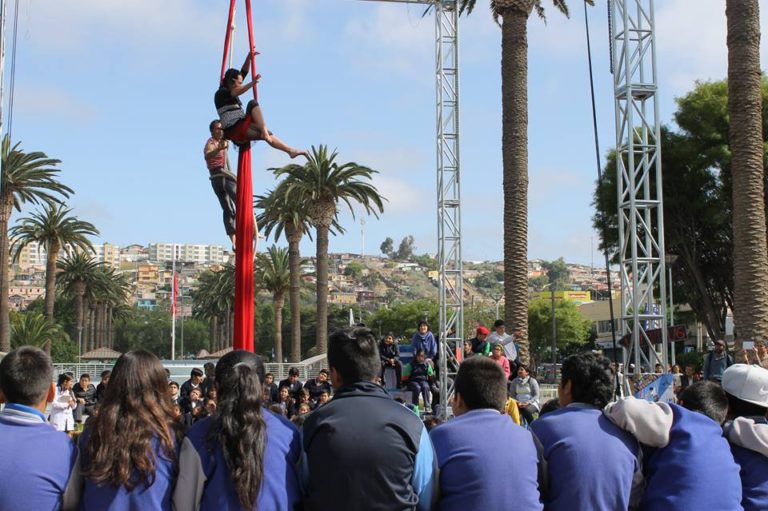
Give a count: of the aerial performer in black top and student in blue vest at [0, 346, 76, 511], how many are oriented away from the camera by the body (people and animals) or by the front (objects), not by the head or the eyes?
1

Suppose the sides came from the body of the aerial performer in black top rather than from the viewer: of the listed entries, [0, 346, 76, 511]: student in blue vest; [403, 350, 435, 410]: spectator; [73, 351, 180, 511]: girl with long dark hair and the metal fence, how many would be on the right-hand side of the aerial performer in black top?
2

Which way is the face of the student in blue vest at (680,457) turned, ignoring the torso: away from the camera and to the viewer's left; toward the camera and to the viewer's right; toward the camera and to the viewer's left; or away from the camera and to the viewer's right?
away from the camera and to the viewer's left

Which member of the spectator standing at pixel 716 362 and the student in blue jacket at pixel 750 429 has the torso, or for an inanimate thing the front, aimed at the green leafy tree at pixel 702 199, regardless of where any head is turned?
the student in blue jacket

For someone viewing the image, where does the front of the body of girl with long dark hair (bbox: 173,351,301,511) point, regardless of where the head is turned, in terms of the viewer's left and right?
facing away from the viewer

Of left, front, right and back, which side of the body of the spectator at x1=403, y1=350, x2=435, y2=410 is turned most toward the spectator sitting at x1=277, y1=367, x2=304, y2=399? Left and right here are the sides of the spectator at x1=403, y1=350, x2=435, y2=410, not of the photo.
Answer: right

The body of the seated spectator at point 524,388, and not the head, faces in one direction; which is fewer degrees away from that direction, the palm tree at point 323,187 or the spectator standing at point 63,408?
the spectator standing

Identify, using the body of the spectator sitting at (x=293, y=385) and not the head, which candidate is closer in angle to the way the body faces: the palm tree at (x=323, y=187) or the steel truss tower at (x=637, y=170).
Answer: the steel truss tower

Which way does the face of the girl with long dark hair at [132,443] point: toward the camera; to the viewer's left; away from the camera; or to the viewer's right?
away from the camera

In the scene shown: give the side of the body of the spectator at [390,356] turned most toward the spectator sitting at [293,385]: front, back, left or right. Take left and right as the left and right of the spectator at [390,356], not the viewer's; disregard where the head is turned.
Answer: right

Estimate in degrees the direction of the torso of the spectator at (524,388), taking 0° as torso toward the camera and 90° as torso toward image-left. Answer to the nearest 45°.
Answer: approximately 0°

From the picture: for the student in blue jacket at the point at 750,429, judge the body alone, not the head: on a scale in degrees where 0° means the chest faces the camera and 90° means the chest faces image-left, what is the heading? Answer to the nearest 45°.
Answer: approximately 180°
